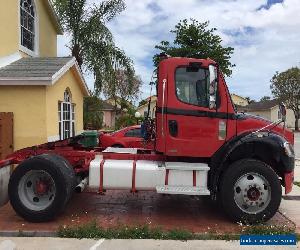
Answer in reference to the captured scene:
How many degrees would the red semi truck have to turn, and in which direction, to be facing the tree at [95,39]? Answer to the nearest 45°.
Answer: approximately 90° to its left

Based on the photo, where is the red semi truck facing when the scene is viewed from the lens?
facing to the right of the viewer

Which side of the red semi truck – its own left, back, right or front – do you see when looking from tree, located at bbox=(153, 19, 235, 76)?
left

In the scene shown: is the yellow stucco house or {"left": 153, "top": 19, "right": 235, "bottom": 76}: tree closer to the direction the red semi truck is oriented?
the tree

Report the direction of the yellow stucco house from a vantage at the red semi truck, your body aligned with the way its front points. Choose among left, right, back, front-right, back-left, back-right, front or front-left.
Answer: back-left
